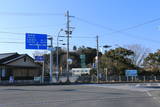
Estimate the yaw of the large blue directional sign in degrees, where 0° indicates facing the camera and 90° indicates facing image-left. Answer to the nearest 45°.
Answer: approximately 0°
